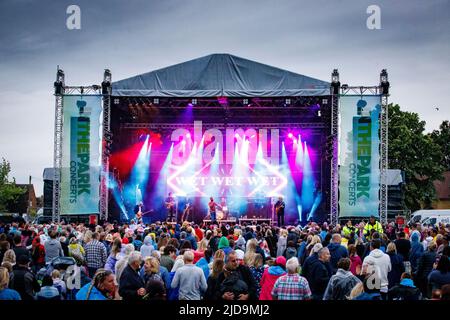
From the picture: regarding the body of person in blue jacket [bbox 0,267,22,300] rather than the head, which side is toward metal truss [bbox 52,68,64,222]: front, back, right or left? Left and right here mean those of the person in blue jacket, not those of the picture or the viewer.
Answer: front

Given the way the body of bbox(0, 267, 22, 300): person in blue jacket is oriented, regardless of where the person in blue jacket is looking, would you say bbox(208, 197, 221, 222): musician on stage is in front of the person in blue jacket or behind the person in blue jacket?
in front

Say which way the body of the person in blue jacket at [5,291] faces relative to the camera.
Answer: away from the camera

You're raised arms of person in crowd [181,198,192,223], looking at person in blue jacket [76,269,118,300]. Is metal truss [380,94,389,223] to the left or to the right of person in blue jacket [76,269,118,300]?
left

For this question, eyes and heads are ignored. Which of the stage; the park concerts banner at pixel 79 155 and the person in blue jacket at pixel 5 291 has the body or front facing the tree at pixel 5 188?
the person in blue jacket

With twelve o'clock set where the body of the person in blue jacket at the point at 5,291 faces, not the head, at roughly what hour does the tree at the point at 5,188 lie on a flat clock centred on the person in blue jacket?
The tree is roughly at 12 o'clock from the person in blue jacket.

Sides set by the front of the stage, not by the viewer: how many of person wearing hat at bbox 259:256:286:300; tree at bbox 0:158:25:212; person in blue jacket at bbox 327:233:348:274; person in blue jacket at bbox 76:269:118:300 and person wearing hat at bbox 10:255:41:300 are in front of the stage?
4

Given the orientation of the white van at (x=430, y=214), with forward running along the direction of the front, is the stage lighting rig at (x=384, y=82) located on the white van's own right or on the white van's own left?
on the white van's own left

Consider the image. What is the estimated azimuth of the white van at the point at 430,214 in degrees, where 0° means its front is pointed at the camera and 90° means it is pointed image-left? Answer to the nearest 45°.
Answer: approximately 90°

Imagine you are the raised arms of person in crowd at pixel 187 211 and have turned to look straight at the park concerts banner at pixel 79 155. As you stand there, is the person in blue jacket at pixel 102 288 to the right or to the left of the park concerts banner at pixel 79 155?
left

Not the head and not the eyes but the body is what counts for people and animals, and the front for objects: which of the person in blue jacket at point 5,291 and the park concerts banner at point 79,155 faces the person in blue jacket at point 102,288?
the park concerts banner
